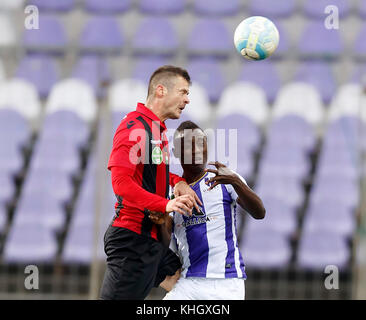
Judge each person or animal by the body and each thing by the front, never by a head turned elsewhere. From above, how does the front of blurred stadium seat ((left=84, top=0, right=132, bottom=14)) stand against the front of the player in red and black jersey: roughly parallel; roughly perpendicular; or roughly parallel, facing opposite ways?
roughly perpendicular

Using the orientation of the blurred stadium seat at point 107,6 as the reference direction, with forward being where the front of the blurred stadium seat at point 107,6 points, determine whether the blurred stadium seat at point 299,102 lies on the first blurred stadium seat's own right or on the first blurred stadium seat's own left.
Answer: on the first blurred stadium seat's own left

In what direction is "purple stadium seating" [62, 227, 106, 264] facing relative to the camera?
toward the camera

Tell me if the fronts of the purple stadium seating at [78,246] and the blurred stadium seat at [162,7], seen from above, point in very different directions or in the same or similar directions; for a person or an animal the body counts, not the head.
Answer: same or similar directions

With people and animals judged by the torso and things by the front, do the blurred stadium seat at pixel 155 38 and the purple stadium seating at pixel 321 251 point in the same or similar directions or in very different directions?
same or similar directions

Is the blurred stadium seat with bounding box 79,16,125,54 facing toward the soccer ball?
yes

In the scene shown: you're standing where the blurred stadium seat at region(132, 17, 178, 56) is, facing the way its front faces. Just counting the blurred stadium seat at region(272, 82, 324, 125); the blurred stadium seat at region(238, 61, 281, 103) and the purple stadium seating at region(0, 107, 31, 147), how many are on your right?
1

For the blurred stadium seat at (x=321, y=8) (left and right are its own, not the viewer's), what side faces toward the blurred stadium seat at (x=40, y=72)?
right

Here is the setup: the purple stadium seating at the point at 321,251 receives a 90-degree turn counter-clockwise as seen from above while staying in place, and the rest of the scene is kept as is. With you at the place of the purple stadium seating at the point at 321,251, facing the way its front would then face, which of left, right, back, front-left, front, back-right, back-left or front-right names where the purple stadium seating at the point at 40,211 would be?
back

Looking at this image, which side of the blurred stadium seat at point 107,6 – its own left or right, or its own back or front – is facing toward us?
front

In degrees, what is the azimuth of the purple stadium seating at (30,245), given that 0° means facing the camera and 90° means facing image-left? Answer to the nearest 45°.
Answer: approximately 0°

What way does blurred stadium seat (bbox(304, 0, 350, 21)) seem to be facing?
toward the camera

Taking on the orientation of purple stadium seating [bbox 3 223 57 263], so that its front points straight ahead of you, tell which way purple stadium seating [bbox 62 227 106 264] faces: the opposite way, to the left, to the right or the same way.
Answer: the same way
